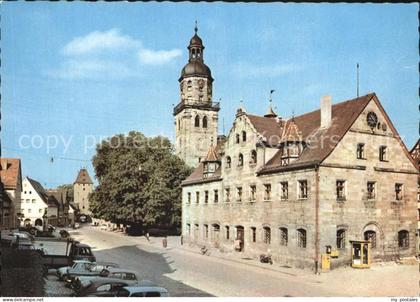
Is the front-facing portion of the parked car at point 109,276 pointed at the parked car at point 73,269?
no

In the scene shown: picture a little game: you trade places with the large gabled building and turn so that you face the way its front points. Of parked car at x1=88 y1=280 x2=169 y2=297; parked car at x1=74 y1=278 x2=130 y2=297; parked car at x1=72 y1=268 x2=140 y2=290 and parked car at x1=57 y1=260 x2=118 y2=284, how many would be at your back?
0

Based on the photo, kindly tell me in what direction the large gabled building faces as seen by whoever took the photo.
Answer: facing the viewer and to the left of the viewer

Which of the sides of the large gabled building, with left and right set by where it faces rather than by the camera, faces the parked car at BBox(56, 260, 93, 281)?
front
